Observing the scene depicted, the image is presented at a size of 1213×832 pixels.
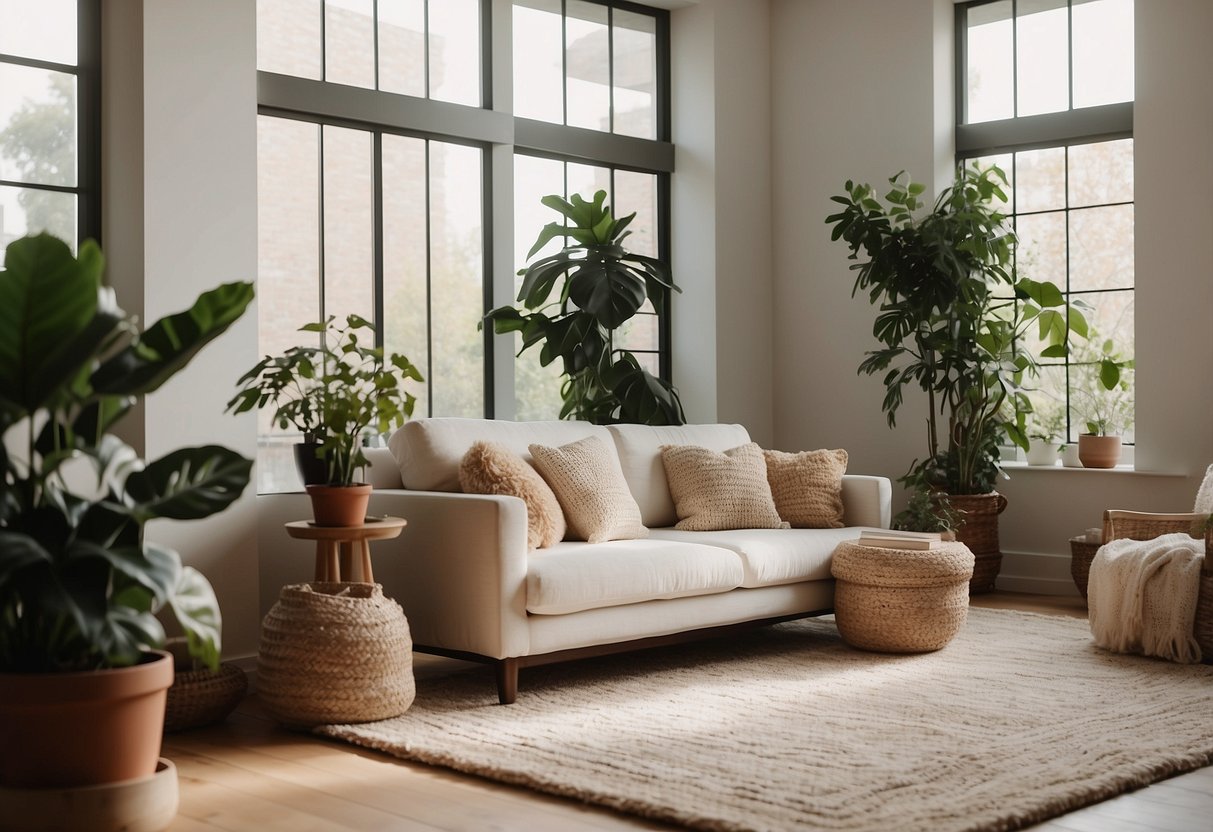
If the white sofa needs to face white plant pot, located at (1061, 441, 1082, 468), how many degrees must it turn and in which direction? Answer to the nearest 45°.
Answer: approximately 90° to its left

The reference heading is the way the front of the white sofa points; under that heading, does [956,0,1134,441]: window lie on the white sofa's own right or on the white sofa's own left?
on the white sofa's own left

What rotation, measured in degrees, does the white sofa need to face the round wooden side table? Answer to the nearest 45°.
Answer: approximately 90° to its right

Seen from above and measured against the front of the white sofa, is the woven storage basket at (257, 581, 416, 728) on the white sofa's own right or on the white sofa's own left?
on the white sofa's own right

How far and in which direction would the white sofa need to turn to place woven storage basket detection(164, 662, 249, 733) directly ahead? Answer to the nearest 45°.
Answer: approximately 90° to its right

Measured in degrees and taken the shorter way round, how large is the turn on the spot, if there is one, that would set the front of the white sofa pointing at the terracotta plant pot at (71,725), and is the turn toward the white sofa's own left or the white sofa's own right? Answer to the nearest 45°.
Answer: approximately 90° to the white sofa's own right

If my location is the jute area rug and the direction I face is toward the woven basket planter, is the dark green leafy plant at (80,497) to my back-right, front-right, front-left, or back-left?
back-left

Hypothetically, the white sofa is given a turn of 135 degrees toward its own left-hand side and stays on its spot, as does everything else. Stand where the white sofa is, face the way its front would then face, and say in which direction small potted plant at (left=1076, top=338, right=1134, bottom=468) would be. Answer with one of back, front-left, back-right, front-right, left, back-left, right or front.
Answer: front-right

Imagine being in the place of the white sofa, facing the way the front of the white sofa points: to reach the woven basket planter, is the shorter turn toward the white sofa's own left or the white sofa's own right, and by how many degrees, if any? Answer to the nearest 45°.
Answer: approximately 90° to the white sofa's own left

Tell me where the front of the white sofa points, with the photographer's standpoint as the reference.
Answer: facing the viewer and to the right of the viewer

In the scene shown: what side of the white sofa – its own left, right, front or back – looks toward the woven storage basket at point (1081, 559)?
left

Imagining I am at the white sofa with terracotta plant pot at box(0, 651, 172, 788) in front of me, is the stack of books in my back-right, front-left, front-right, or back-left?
back-left

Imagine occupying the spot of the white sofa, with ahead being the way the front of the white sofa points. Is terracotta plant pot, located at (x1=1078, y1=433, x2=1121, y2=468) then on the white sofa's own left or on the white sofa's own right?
on the white sofa's own left

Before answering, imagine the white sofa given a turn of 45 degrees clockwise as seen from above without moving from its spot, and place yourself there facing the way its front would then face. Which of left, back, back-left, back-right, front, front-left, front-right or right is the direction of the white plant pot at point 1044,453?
back-left

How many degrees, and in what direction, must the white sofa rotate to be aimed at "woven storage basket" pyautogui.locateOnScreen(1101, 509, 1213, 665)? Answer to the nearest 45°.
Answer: approximately 45° to its left

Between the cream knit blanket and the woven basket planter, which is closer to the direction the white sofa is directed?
the cream knit blanket

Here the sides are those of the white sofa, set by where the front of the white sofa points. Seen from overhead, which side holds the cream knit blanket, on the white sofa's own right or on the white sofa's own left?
on the white sofa's own left
